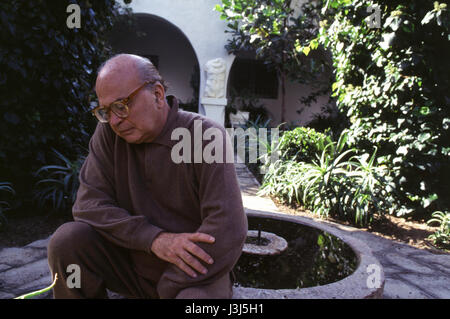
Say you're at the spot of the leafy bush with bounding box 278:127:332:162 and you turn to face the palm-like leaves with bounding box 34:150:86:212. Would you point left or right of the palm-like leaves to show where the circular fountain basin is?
left

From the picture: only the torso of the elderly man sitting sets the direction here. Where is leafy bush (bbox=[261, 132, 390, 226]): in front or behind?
behind

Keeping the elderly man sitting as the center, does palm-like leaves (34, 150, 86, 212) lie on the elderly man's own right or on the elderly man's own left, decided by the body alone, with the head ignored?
on the elderly man's own right
